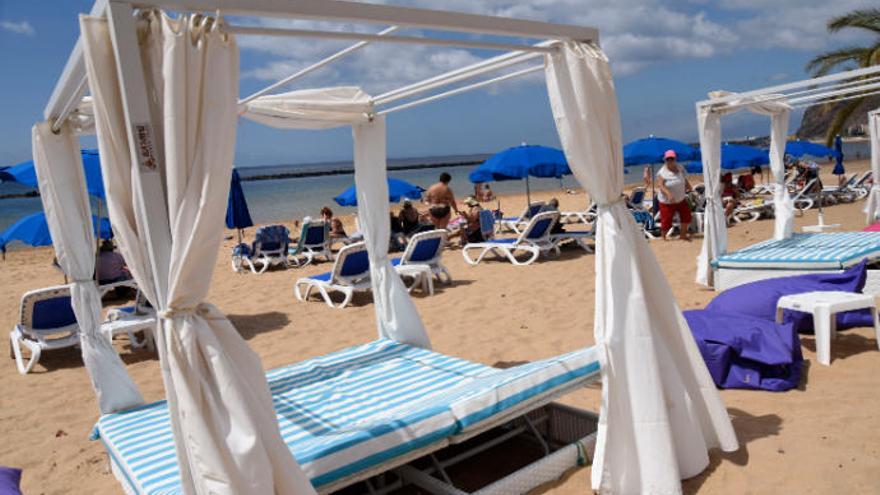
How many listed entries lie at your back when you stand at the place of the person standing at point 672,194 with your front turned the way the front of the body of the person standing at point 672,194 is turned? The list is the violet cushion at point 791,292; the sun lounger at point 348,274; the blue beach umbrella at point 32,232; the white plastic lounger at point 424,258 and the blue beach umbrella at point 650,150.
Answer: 1

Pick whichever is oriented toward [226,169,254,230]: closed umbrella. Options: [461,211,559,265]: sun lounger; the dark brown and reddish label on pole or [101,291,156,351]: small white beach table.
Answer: [461,211,559,265]: sun lounger

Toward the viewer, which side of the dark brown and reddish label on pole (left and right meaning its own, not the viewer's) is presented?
front

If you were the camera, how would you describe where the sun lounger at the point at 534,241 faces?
facing to the left of the viewer

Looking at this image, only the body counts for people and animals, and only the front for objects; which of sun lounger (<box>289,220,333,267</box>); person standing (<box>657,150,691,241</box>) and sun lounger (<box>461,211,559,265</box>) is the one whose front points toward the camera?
the person standing

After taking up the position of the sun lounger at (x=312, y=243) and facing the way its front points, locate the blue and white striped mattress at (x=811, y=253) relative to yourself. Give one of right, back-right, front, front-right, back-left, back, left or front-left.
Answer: back

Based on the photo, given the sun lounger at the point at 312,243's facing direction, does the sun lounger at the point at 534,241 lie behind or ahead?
behind

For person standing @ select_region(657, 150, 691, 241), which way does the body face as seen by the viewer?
toward the camera

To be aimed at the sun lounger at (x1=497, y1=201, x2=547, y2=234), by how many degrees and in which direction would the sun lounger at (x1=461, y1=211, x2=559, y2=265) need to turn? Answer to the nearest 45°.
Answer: approximately 90° to its right
